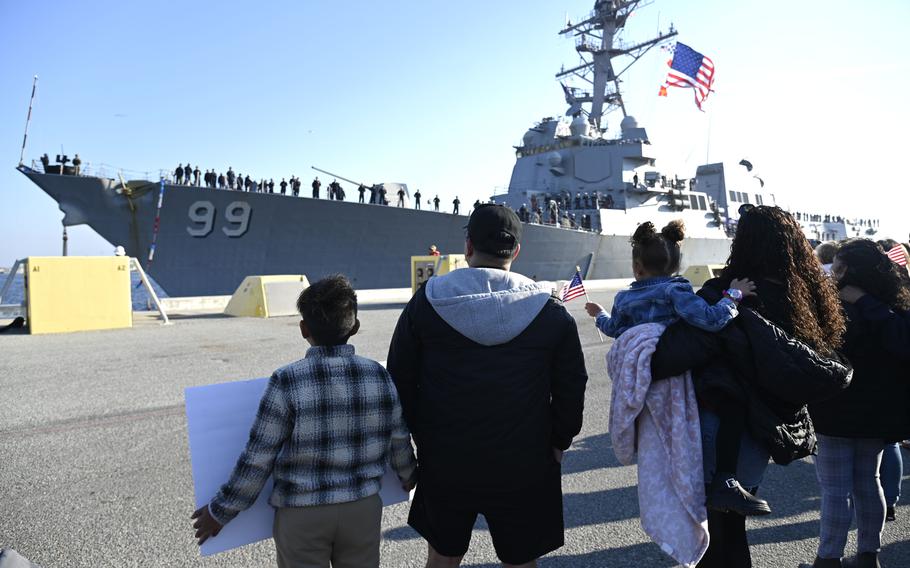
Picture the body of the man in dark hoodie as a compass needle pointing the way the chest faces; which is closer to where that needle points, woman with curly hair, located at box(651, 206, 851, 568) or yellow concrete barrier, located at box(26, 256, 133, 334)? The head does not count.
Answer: the yellow concrete barrier

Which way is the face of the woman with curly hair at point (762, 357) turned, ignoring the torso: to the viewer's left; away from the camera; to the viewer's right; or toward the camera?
away from the camera

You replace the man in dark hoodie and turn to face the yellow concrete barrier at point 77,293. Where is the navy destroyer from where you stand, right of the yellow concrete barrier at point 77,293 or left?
right

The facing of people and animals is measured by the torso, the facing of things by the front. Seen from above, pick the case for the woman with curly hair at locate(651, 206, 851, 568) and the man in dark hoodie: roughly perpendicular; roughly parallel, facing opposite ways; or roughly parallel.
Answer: roughly parallel

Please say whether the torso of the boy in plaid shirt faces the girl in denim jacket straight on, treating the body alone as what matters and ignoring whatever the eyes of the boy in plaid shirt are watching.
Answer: no

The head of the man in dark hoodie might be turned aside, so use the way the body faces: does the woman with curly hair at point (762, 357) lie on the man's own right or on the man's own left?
on the man's own right

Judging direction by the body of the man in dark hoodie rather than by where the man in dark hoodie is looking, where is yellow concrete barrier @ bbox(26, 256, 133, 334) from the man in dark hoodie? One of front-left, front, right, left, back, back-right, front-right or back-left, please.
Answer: front-left

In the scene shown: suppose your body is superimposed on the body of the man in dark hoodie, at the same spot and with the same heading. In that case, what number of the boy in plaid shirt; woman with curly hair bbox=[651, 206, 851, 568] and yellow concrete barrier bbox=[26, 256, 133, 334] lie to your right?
1

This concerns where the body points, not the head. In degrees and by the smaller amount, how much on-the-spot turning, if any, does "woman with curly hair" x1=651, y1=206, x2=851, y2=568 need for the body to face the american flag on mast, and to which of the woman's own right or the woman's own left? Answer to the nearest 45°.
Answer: approximately 45° to the woman's own right

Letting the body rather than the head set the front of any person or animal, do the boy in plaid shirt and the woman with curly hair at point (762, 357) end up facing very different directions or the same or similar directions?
same or similar directions

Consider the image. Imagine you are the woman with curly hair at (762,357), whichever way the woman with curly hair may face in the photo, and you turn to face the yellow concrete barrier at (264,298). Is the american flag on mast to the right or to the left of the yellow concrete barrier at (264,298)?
right

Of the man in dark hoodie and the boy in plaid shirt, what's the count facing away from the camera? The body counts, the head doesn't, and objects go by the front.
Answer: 2

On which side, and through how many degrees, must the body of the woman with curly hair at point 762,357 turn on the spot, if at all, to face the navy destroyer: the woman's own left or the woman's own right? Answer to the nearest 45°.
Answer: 0° — they already face it

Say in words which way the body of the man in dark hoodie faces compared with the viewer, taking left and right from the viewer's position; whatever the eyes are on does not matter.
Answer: facing away from the viewer

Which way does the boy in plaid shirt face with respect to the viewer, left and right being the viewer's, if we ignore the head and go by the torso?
facing away from the viewer

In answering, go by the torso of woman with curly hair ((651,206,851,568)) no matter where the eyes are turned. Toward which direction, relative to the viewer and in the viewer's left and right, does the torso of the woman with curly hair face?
facing away from the viewer and to the left of the viewer

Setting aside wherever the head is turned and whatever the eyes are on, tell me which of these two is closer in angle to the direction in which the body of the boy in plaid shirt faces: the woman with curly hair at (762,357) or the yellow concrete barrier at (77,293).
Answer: the yellow concrete barrier

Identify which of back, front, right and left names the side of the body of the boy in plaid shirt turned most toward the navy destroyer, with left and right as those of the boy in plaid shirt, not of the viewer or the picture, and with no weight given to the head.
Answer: front

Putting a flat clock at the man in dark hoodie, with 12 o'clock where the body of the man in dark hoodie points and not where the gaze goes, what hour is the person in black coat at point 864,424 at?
The person in black coat is roughly at 2 o'clock from the man in dark hoodie.

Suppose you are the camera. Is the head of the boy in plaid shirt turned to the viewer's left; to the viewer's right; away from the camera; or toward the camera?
away from the camera

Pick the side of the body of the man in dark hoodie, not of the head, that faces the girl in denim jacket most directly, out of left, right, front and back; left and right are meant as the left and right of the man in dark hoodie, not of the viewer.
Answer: right
